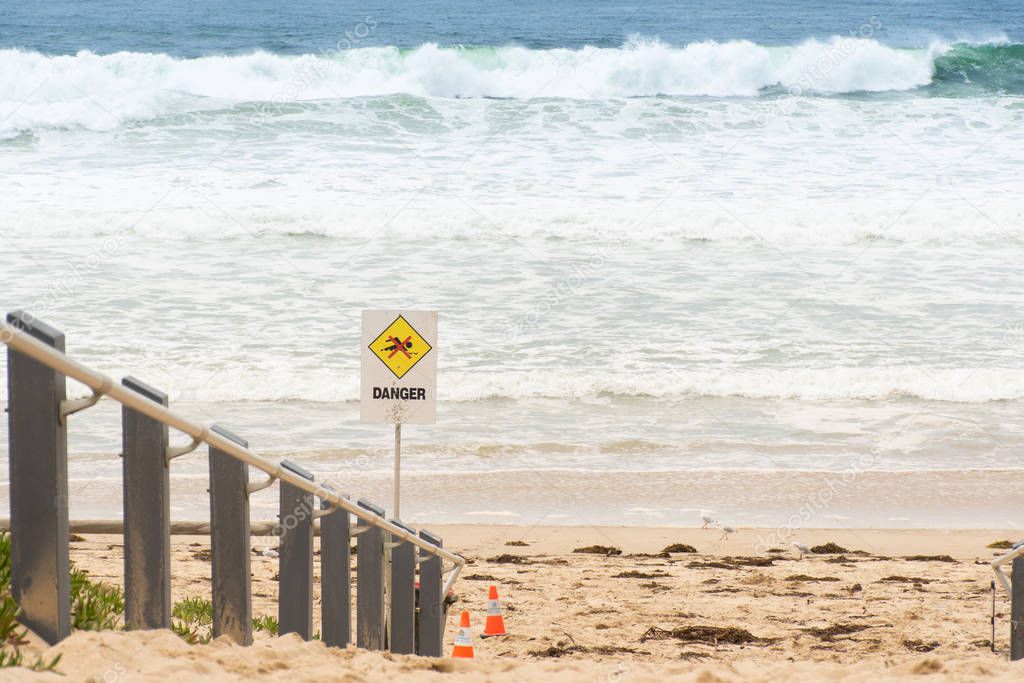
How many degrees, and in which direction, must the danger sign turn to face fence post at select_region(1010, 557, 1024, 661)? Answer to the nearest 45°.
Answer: approximately 45° to its left

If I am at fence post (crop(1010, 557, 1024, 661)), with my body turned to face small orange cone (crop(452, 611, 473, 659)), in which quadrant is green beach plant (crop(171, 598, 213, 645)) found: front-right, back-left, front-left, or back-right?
front-left

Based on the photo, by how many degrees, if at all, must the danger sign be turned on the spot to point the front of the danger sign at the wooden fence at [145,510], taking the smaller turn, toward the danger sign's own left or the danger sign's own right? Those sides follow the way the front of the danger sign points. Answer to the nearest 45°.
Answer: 0° — it already faces it

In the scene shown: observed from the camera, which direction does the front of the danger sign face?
facing the viewer

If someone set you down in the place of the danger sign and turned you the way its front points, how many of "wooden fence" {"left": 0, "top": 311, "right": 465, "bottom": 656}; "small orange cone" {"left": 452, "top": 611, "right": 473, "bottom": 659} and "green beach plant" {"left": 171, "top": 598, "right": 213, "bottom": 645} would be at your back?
0

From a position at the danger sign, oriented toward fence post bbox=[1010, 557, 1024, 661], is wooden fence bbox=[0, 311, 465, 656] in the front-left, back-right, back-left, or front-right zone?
front-right

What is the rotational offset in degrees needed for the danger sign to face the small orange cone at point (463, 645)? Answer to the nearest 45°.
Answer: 0° — it already faces it

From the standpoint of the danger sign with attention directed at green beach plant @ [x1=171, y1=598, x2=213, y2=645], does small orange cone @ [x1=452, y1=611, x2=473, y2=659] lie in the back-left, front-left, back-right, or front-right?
front-left

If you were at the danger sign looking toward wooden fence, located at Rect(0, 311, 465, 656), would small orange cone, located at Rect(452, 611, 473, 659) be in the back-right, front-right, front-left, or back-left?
front-left

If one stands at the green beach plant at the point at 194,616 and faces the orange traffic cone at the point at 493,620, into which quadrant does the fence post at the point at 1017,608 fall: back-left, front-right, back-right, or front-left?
front-right

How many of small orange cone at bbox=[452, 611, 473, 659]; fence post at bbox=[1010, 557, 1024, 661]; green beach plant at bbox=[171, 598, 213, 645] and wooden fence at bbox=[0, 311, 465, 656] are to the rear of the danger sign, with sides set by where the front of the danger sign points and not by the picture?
0

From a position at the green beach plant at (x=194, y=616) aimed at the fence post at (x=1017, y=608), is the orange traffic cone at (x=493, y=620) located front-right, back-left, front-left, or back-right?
front-left

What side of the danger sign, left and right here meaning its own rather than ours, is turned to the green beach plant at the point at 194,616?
front
